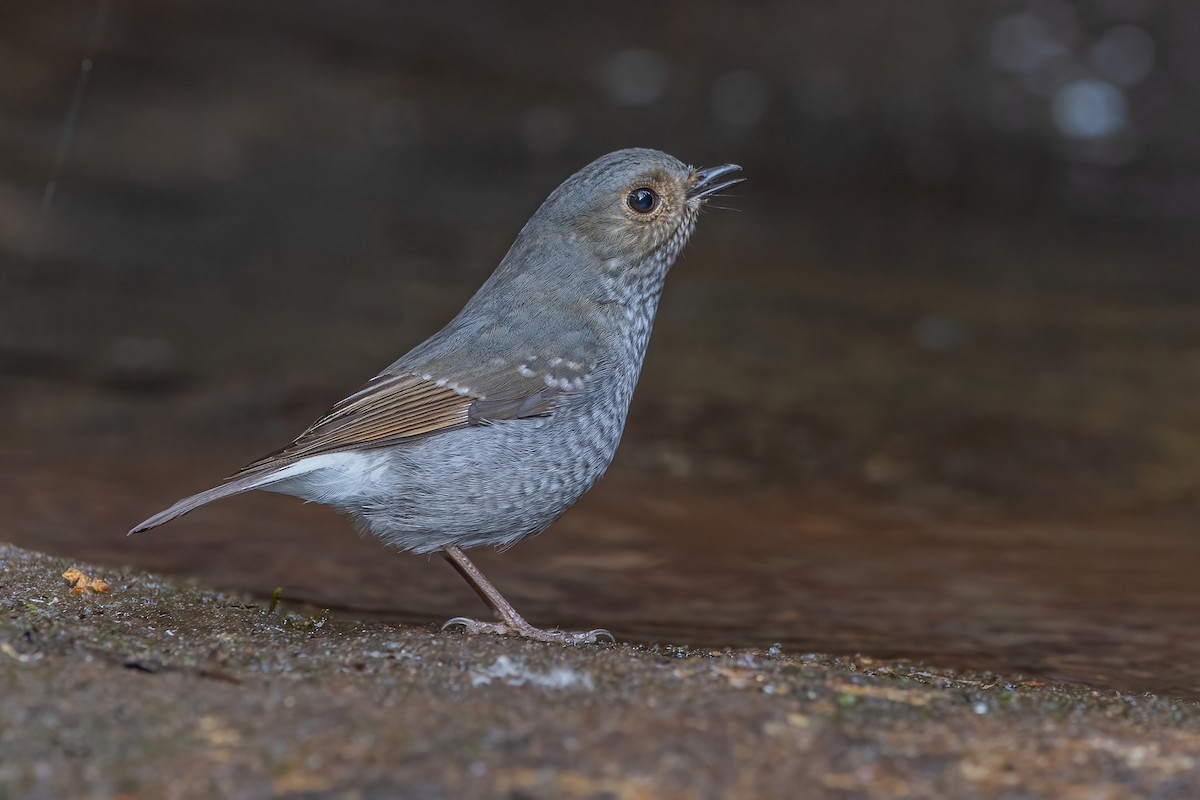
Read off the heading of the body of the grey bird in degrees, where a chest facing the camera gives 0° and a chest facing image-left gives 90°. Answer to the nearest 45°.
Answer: approximately 270°
